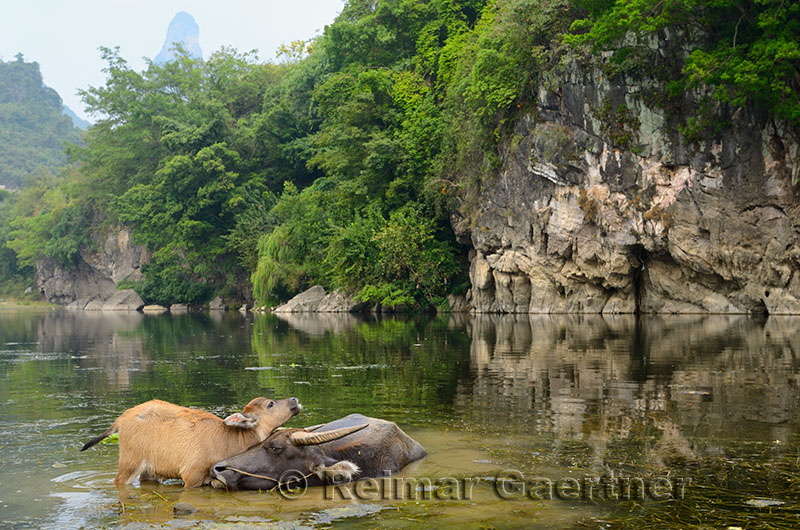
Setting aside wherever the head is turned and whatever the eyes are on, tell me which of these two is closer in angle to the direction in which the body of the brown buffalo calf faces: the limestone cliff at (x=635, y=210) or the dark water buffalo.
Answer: the dark water buffalo

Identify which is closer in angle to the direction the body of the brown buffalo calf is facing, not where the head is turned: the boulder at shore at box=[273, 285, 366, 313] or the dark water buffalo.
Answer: the dark water buffalo

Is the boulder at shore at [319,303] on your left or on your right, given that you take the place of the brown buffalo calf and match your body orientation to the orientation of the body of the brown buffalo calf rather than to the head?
on your left

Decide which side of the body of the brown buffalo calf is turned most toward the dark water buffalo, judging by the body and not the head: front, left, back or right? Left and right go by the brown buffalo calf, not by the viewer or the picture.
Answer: front

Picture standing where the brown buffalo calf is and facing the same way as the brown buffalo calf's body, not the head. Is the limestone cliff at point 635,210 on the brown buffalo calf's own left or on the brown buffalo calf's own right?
on the brown buffalo calf's own left

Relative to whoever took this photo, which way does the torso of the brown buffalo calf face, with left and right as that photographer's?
facing to the right of the viewer
